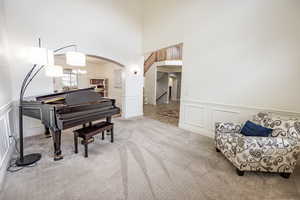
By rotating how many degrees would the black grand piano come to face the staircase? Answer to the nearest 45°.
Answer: approximately 90° to its left

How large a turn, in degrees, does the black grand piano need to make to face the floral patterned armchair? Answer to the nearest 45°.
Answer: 0° — it already faces it

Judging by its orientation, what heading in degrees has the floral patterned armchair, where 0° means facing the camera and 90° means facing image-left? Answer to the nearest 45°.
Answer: approximately 45°

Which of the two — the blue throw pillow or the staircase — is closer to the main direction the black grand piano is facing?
the blue throw pillow

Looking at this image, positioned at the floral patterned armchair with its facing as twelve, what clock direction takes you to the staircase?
The staircase is roughly at 3 o'clock from the floral patterned armchair.

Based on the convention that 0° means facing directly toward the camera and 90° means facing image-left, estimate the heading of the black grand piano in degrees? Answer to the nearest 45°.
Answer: approximately 315°
